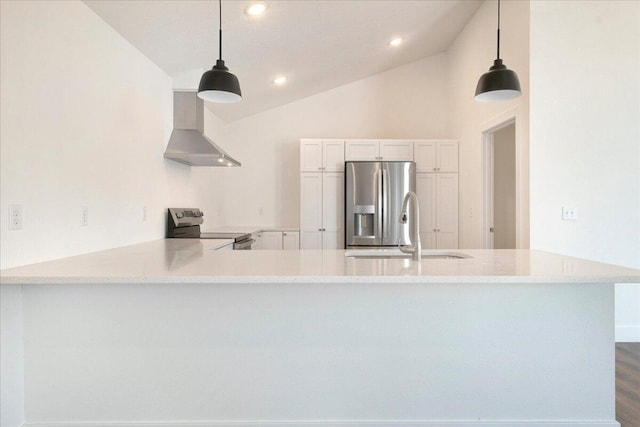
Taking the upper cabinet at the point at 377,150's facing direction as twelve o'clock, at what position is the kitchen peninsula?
The kitchen peninsula is roughly at 12 o'clock from the upper cabinet.

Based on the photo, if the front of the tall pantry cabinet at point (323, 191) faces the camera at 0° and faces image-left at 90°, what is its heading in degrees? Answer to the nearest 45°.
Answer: approximately 0°

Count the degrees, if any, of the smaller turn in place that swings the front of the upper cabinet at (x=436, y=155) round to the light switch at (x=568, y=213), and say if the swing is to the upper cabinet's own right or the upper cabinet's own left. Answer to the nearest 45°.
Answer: approximately 45° to the upper cabinet's own left

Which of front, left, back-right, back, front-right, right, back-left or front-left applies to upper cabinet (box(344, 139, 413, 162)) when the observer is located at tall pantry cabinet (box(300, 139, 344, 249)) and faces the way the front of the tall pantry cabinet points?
left

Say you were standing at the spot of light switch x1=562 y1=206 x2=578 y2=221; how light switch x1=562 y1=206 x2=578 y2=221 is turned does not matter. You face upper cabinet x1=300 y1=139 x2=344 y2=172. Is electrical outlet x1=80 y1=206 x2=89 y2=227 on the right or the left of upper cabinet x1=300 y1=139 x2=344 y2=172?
left

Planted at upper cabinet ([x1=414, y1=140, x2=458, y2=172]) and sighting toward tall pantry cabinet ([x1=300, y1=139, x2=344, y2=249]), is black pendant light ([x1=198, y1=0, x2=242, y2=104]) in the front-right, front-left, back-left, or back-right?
front-left

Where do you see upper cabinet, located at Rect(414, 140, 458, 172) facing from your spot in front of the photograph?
facing the viewer

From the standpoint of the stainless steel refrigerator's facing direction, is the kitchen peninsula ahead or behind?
ahead

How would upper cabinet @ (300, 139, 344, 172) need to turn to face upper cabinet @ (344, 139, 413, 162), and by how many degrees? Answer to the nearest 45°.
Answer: approximately 90° to its left

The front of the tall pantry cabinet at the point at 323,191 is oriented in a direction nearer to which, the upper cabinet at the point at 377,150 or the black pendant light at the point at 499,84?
the black pendant light

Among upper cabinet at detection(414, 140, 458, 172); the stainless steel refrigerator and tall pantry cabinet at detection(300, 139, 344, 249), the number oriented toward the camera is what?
3

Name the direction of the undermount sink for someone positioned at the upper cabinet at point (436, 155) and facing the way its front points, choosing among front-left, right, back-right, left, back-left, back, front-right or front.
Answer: front

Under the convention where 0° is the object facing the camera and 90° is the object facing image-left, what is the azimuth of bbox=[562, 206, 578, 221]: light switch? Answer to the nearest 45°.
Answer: approximately 0°

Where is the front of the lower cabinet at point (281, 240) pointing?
toward the camera

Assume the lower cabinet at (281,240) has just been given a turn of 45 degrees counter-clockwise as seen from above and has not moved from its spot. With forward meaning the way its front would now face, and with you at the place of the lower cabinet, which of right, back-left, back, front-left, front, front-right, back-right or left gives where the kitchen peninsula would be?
front-right

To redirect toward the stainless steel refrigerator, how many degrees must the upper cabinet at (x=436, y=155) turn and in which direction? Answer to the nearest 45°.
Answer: approximately 45° to its right

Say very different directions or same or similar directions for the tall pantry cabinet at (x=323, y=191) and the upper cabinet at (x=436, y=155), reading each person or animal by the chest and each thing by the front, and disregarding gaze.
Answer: same or similar directions
